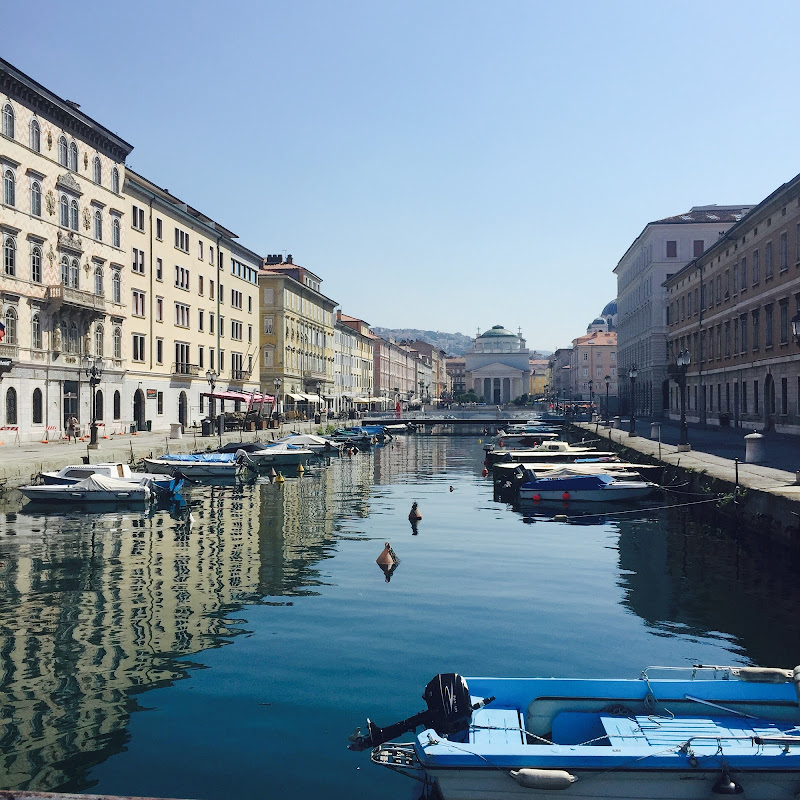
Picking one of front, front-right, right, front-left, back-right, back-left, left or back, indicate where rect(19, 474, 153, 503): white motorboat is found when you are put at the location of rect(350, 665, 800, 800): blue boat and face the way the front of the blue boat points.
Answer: back-left

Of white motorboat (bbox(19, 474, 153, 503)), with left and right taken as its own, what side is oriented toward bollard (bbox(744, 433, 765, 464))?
back

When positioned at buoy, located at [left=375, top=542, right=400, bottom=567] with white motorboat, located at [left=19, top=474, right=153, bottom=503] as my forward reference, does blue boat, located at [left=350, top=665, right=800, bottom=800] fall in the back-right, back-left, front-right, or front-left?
back-left

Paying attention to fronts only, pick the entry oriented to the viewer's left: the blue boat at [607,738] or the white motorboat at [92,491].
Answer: the white motorboat

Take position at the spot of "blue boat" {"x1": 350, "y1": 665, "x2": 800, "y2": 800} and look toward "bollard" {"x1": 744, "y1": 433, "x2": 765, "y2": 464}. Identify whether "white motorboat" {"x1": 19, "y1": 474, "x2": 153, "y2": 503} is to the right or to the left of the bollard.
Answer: left

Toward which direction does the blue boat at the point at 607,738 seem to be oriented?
to the viewer's right

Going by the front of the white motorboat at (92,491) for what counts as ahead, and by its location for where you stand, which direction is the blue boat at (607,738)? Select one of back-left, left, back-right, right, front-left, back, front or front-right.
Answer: left

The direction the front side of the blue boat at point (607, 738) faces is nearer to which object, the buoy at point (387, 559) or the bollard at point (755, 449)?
the bollard

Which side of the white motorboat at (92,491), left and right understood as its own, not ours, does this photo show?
left

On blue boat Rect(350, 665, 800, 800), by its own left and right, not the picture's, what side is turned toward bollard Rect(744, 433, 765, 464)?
left

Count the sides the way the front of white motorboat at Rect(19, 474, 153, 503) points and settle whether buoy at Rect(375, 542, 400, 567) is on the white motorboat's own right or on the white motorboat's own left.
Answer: on the white motorboat's own left

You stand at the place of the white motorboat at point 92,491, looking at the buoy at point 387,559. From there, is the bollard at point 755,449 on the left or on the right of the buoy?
left

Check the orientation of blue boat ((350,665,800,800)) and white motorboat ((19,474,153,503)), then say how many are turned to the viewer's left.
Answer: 1

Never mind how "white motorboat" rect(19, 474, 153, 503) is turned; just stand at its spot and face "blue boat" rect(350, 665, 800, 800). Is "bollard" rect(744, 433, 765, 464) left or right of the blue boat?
left
